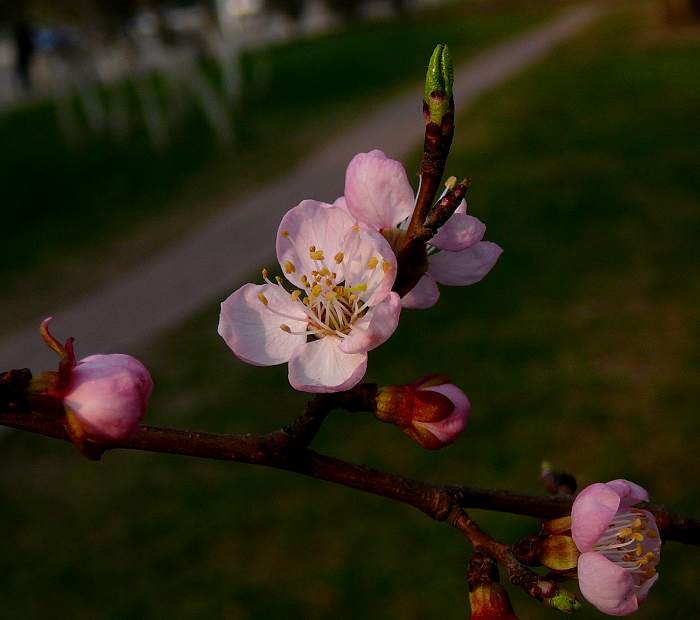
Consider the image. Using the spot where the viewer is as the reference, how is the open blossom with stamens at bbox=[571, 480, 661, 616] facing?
facing to the right of the viewer

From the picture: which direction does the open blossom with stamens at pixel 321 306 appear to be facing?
toward the camera
